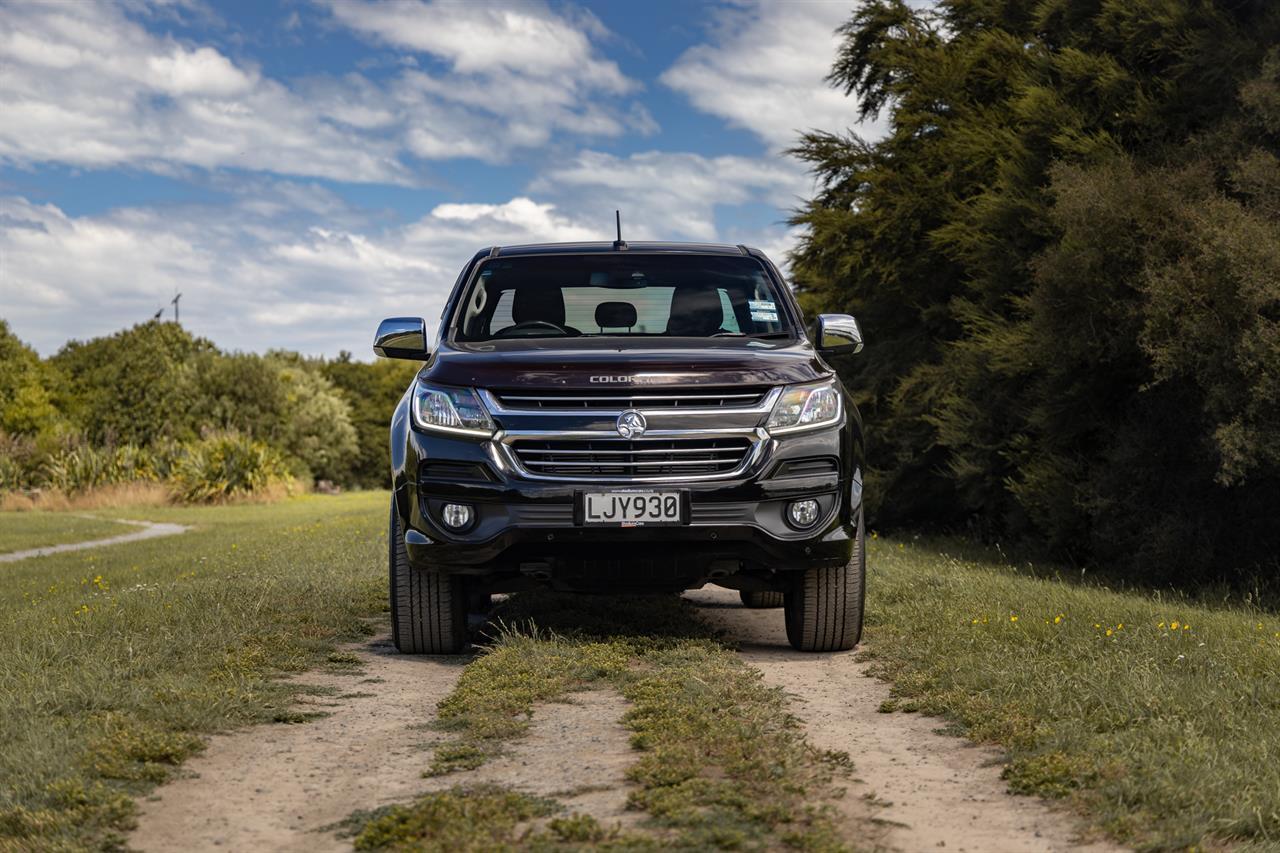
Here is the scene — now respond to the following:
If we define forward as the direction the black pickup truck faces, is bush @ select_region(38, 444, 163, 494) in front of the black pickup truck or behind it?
behind

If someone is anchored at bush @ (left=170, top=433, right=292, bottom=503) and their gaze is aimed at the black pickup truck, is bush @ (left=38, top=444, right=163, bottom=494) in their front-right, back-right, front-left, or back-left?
back-right

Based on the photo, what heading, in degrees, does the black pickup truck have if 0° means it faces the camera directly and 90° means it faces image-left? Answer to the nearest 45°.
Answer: approximately 0°

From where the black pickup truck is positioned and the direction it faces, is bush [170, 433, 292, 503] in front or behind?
behind
